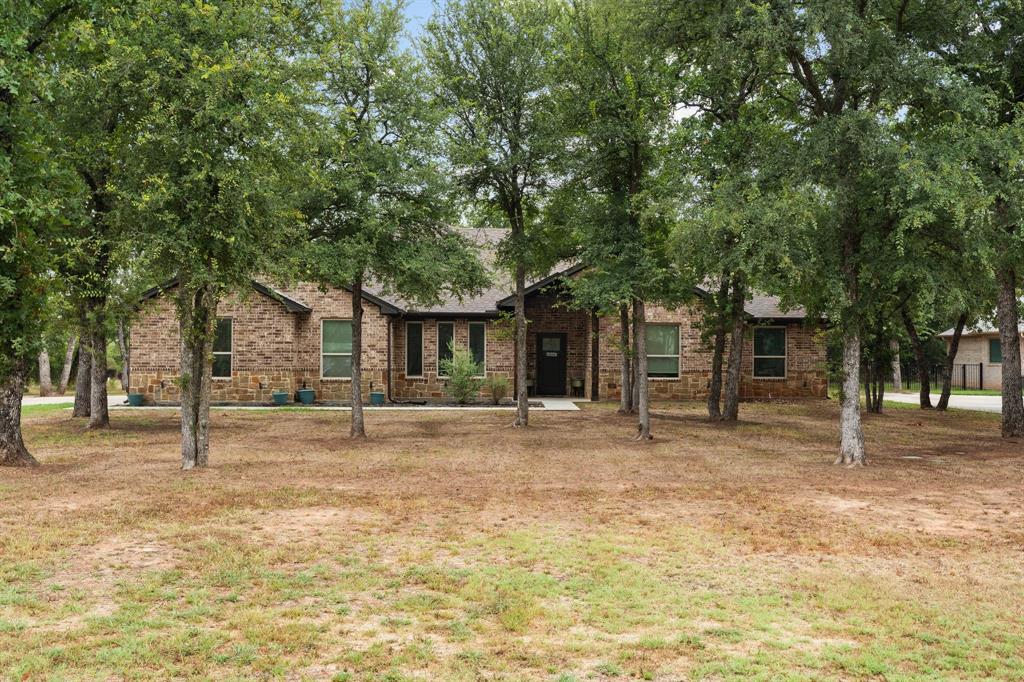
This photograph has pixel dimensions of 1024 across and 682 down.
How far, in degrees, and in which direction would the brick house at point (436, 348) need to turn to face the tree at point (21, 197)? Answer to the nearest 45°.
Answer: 0° — it already faces it

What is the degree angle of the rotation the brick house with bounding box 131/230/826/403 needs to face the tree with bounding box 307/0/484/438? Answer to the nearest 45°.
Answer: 0° — it already faces it

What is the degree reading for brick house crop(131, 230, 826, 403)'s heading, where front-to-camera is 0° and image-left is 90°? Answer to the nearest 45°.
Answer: approximately 0°

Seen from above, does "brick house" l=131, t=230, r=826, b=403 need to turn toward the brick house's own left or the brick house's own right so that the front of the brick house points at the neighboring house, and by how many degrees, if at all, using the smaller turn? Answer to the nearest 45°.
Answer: approximately 135° to the brick house's own left
